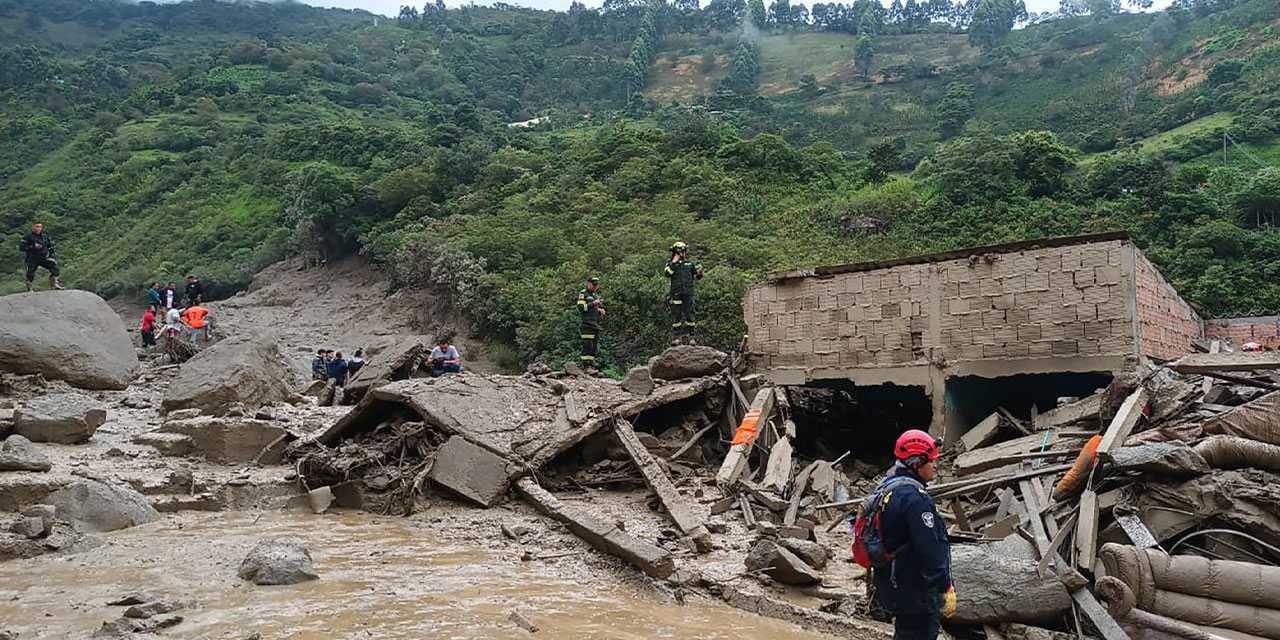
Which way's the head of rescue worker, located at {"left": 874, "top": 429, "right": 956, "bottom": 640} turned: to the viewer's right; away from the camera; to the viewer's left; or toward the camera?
to the viewer's right

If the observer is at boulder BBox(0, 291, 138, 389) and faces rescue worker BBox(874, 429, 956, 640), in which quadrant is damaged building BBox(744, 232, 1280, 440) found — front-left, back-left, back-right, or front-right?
front-left

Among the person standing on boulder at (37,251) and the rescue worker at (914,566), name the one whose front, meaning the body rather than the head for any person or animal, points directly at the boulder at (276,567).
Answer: the person standing on boulder

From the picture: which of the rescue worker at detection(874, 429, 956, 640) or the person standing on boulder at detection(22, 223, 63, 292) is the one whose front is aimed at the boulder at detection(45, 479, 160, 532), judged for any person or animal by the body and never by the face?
the person standing on boulder

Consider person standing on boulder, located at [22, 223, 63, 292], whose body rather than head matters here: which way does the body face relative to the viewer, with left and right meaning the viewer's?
facing the viewer

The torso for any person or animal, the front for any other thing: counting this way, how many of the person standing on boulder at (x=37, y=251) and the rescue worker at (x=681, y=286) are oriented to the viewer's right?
0

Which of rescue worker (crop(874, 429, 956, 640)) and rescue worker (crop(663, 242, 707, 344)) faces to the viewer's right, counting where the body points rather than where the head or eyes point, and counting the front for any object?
rescue worker (crop(874, 429, 956, 640))

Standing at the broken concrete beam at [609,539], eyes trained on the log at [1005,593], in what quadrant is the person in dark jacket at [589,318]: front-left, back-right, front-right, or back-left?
back-left

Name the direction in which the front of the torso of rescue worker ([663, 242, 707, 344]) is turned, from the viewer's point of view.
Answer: toward the camera

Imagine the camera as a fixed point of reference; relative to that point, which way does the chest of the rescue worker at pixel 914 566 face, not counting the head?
to the viewer's right

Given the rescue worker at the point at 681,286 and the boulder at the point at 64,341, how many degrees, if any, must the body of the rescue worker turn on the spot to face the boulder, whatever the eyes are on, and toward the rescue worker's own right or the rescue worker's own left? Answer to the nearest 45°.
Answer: approximately 90° to the rescue worker's own right

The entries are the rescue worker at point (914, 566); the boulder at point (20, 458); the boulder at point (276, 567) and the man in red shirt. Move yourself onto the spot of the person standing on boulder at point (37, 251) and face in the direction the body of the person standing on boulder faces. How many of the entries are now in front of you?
3

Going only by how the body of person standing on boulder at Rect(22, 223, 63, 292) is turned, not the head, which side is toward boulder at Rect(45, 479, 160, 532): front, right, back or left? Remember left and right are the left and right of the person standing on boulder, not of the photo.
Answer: front

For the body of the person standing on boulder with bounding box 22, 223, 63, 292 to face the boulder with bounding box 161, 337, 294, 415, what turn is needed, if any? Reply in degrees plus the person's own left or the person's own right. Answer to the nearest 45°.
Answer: approximately 45° to the person's own left

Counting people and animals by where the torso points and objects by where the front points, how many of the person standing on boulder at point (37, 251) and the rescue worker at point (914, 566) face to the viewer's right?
1

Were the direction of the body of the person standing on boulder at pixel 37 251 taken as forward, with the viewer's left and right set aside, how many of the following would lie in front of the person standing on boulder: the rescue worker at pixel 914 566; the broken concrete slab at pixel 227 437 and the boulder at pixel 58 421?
3
